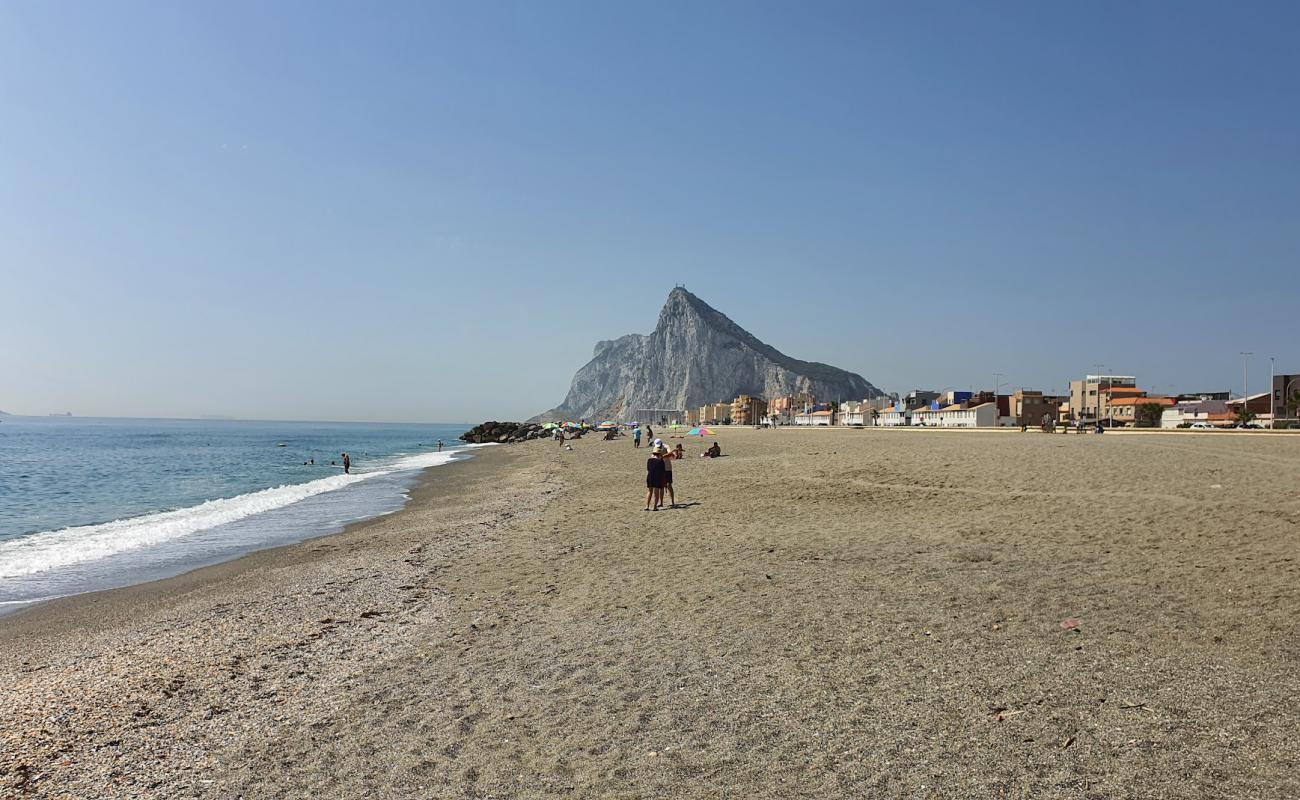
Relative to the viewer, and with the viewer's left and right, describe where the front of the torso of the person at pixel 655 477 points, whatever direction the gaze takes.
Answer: facing away from the viewer
